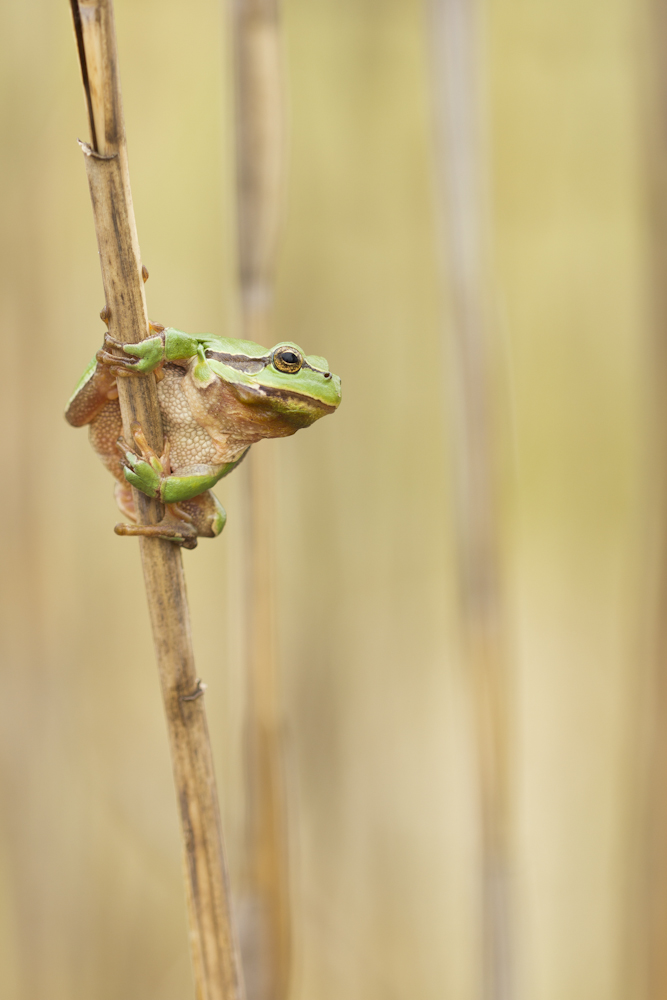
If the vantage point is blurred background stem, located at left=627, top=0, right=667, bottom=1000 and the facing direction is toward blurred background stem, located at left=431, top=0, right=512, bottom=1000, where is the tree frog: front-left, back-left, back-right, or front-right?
front-left

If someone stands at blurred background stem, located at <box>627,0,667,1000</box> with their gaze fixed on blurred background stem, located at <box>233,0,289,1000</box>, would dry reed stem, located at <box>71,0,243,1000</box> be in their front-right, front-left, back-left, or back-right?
front-left

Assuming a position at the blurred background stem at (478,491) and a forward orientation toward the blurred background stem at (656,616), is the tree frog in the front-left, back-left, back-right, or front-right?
back-right

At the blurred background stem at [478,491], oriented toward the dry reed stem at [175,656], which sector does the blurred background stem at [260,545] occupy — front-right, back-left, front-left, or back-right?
front-right

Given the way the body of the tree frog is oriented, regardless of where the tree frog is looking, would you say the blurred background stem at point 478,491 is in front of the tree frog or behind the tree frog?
in front

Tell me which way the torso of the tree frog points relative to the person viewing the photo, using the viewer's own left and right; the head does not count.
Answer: facing to the right of the viewer

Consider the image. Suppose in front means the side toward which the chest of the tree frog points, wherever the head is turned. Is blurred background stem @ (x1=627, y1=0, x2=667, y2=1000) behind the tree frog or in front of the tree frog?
in front
